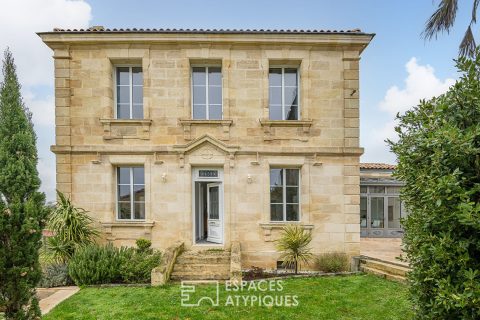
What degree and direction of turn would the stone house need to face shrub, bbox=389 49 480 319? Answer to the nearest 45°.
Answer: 0° — it already faces it

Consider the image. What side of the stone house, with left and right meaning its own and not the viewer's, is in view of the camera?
front

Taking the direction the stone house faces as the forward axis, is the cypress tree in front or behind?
in front
